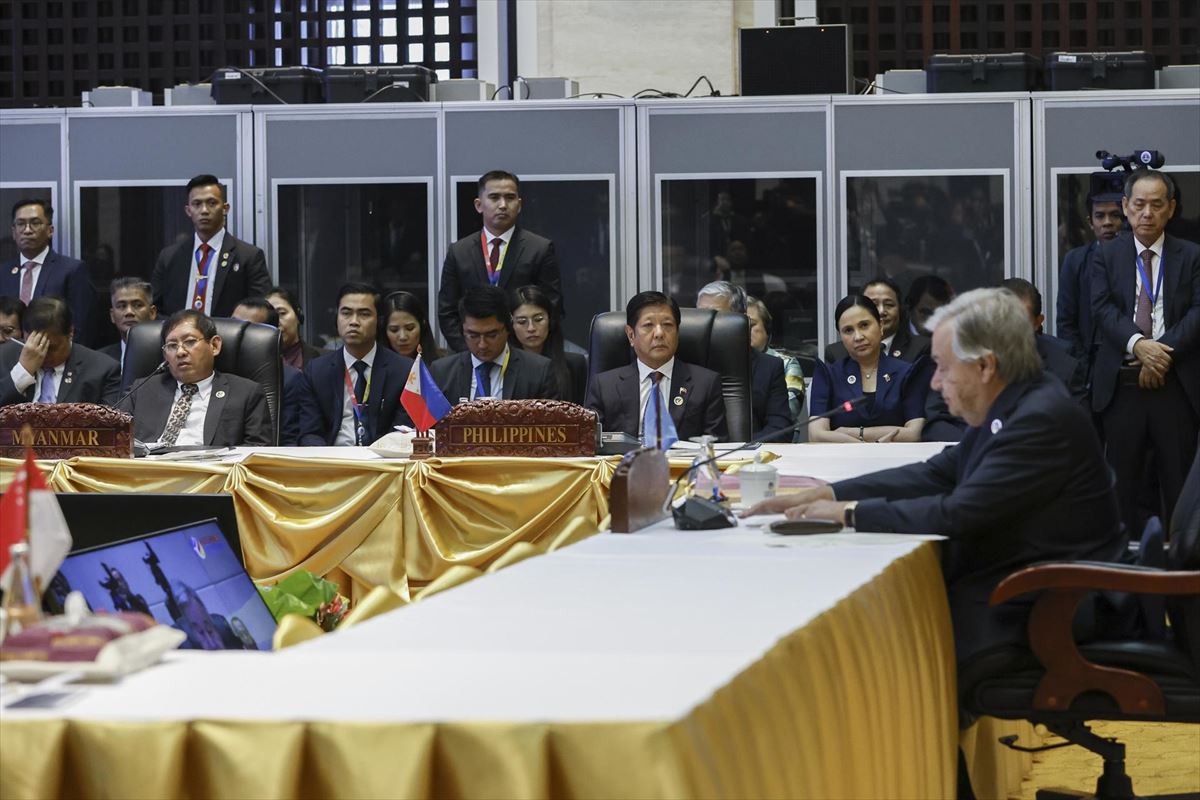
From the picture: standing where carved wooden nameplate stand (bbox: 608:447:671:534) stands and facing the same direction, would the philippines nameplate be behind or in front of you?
in front

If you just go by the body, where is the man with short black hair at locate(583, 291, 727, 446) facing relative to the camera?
toward the camera

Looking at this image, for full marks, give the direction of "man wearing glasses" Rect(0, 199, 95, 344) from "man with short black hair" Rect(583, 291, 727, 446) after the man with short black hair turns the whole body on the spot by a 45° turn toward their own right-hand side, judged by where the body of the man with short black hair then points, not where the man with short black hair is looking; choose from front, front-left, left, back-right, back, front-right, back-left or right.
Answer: right

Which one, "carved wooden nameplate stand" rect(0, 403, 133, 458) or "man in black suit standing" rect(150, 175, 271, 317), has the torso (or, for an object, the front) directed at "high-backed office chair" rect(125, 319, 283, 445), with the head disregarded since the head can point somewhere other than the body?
the man in black suit standing

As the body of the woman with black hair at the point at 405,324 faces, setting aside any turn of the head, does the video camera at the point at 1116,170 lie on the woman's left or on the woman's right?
on the woman's left

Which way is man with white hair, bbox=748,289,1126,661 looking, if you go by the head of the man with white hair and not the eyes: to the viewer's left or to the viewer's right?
to the viewer's left

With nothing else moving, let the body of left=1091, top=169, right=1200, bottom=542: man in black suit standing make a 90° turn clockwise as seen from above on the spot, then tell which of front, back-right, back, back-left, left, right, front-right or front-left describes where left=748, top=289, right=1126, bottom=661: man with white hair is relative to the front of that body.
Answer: left

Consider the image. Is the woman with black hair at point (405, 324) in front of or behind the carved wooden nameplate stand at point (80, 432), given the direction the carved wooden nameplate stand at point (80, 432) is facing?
behind

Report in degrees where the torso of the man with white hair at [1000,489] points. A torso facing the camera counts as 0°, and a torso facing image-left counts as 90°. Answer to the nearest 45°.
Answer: approximately 90°

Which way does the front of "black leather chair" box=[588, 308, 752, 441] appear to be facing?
toward the camera

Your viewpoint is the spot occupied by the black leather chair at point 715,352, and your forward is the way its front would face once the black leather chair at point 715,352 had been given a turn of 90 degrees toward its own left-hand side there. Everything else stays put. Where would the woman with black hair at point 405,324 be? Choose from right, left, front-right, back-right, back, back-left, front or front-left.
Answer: back-left
